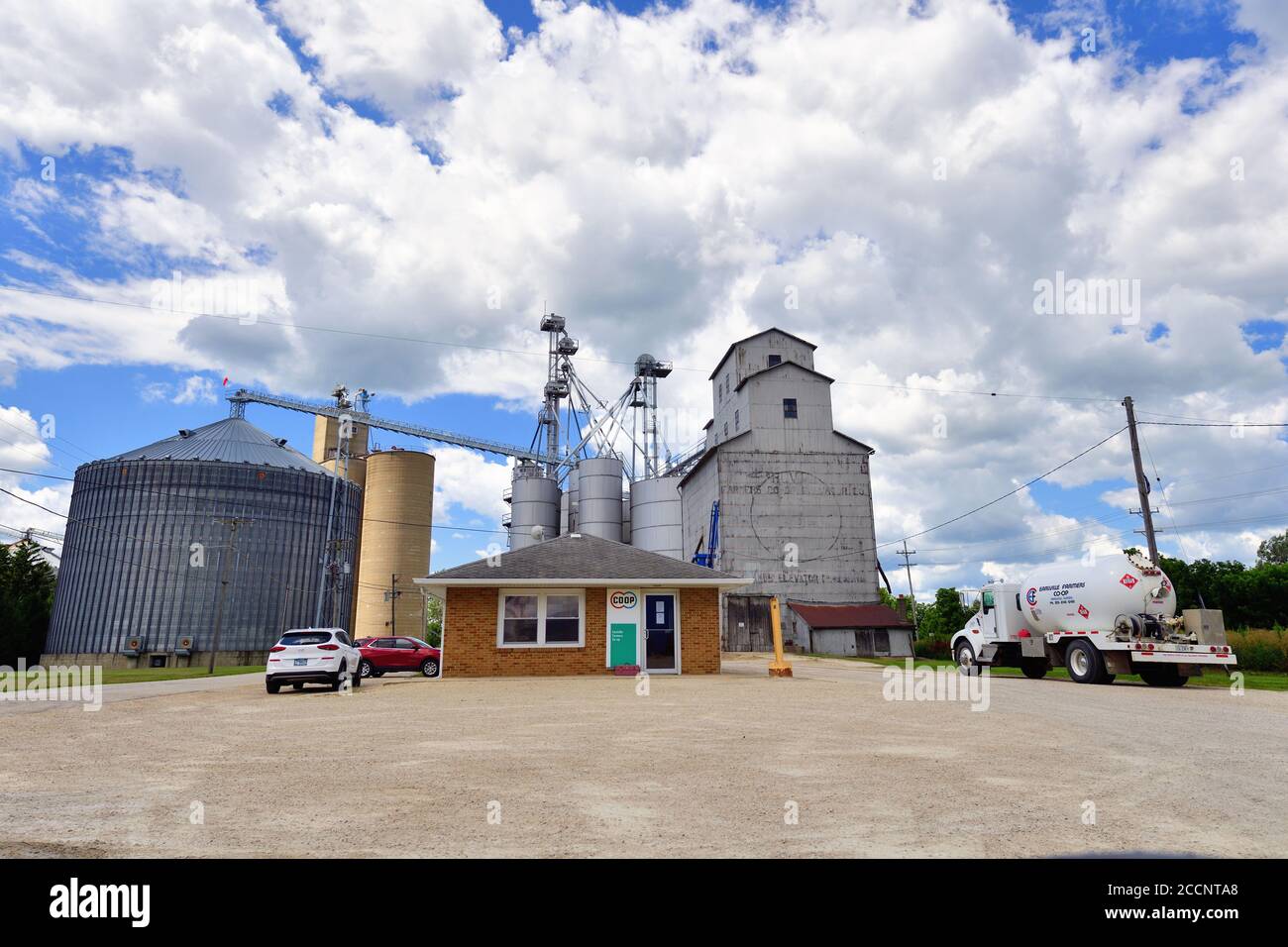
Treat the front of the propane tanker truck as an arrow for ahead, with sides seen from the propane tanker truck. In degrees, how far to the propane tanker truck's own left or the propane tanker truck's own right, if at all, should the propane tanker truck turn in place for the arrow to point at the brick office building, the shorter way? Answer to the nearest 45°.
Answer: approximately 45° to the propane tanker truck's own left

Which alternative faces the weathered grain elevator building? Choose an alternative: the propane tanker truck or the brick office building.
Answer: the propane tanker truck

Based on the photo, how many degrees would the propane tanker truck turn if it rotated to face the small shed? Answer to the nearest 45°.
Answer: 0° — it already faces it

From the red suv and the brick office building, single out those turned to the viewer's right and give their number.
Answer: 1

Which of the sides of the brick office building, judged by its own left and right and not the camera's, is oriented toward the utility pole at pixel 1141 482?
left

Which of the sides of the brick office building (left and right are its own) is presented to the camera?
front

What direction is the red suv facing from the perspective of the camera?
to the viewer's right

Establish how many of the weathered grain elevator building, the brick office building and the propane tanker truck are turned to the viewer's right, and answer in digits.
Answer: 0

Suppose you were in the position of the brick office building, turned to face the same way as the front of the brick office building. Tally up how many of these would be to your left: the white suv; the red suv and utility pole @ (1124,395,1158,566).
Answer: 1

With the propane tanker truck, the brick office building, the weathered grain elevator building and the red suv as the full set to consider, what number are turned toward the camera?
2

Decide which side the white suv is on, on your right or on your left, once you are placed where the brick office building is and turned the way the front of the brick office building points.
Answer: on your right

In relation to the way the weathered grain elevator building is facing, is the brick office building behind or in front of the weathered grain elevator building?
in front

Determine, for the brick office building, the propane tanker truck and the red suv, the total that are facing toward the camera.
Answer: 1

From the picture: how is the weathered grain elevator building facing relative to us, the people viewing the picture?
facing the viewer

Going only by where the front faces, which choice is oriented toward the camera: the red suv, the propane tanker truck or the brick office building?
the brick office building

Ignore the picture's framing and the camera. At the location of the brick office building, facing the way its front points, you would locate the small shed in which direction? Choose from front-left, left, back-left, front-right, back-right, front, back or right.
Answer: back-left
